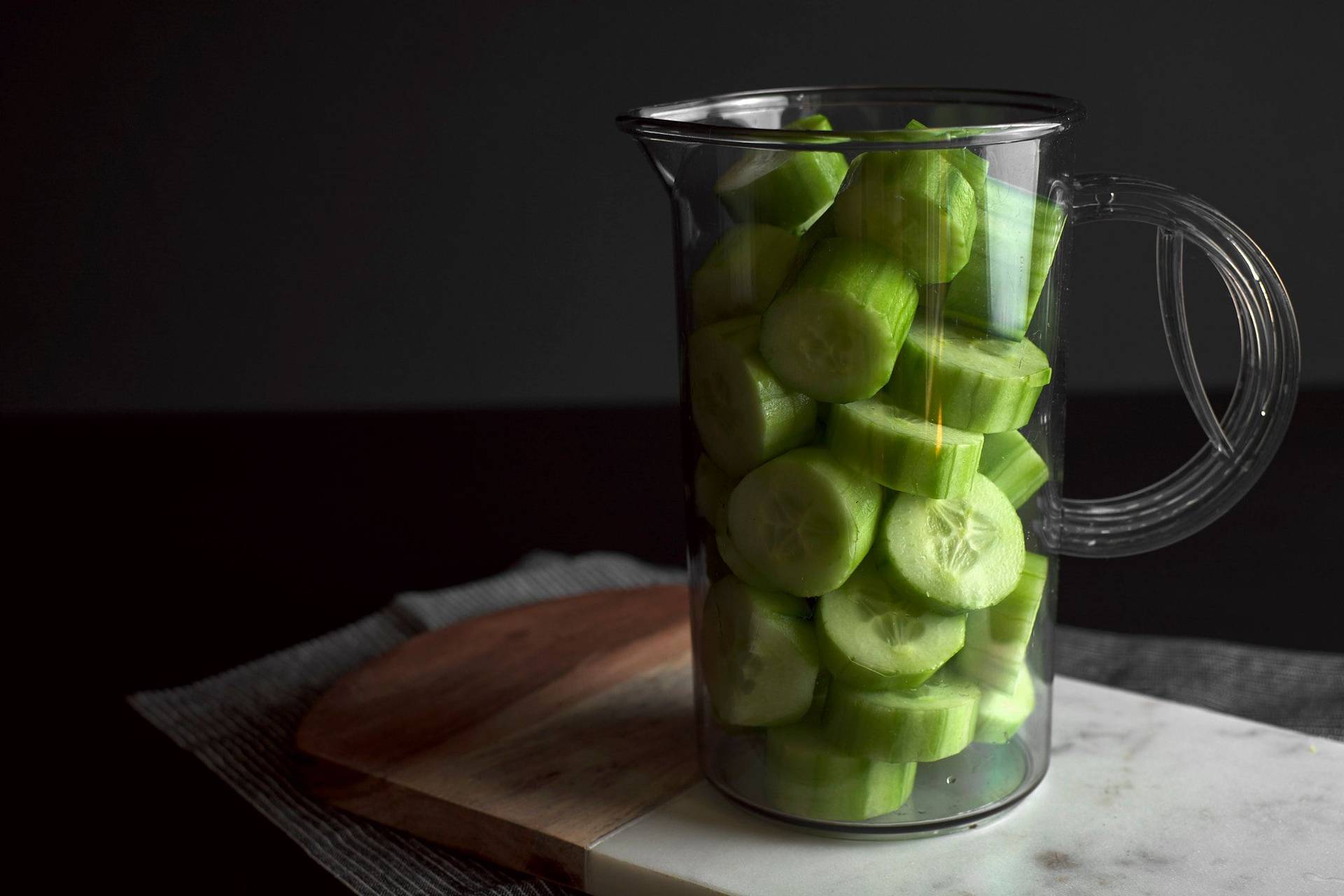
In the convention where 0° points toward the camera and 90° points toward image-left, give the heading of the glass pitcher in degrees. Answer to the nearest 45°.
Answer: approximately 90°
